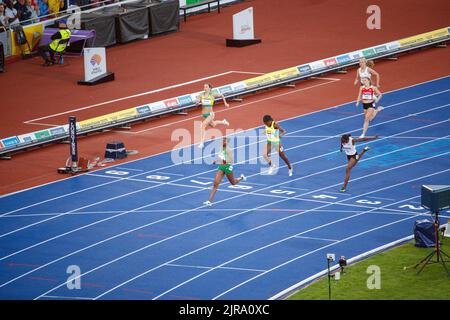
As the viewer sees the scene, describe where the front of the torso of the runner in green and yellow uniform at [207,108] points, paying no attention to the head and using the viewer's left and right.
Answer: facing the viewer and to the left of the viewer

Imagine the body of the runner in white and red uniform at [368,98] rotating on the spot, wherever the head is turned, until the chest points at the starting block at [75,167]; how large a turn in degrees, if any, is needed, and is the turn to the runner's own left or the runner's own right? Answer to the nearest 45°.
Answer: approximately 45° to the runner's own right

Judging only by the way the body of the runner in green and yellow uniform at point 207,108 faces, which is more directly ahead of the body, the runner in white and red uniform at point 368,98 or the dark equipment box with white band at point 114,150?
the dark equipment box with white band

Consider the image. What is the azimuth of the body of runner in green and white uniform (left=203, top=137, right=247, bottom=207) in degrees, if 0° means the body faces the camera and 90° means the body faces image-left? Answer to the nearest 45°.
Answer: approximately 45°

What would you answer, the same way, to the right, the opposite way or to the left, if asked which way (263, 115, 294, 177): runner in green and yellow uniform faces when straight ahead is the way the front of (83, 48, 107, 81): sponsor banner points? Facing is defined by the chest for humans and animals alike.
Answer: to the right

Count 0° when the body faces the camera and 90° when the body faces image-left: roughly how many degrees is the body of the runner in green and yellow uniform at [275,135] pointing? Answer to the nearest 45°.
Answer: approximately 45°

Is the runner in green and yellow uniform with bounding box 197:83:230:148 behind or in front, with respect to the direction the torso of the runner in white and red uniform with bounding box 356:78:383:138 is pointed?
in front

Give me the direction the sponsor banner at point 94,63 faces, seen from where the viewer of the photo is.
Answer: facing the viewer and to the right of the viewer
